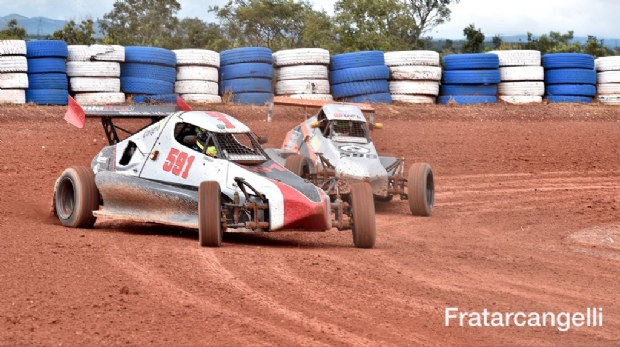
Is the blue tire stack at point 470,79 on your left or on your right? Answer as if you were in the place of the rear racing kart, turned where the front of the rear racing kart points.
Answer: on your left

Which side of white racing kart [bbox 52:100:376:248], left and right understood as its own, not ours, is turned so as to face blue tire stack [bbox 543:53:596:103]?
left

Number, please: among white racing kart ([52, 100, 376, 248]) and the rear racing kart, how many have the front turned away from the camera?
0

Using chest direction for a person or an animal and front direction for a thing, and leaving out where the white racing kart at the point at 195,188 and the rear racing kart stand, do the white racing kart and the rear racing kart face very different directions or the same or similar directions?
same or similar directions

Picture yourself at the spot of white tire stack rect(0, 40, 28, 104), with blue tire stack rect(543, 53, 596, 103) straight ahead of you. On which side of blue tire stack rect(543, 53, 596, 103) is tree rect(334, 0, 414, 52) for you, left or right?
left

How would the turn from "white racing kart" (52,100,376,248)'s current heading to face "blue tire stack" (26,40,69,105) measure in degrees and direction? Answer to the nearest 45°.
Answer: approximately 135° to its left

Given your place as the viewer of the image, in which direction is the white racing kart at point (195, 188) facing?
facing the viewer and to the right of the viewer

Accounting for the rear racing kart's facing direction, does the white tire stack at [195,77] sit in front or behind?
behind

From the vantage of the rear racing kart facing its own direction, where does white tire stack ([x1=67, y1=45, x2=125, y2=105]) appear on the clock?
The white tire stack is roughly at 6 o'clock from the rear racing kart.

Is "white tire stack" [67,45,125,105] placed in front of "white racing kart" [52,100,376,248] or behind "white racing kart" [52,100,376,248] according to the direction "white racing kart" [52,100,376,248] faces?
behind

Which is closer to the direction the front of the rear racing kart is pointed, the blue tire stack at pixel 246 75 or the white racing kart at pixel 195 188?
the white racing kart

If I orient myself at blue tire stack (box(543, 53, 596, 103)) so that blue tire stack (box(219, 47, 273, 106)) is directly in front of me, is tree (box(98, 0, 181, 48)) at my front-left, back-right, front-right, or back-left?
front-right
